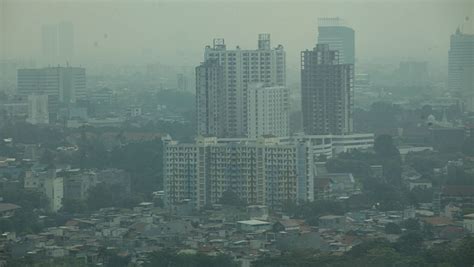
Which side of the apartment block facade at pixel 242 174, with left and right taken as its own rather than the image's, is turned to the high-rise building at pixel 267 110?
back

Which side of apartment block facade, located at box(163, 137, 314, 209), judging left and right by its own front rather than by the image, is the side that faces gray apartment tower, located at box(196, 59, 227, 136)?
back

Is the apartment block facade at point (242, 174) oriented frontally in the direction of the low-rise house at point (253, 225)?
yes

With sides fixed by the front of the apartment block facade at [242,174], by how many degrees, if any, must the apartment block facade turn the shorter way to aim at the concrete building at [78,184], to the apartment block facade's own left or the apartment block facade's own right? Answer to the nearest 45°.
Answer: approximately 90° to the apartment block facade's own right

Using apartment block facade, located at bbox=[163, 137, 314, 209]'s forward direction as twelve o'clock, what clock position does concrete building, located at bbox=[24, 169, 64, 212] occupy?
The concrete building is roughly at 3 o'clock from the apartment block facade.

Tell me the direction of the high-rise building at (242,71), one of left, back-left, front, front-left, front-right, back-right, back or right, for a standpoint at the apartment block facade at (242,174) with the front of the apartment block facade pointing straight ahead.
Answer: back

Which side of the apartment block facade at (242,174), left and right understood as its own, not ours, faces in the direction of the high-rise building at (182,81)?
back

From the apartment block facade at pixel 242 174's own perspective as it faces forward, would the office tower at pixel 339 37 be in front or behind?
behind

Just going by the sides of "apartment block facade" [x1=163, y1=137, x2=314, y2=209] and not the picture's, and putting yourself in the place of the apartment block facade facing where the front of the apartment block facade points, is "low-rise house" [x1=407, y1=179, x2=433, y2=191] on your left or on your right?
on your left

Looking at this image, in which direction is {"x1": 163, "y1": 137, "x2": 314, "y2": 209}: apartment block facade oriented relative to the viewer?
toward the camera
